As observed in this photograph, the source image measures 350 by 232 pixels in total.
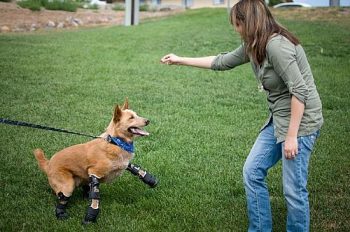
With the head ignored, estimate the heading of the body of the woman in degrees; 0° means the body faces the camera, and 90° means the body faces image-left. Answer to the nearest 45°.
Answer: approximately 90°

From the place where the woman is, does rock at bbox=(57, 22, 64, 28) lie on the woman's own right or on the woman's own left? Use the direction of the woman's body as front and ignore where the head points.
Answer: on the woman's own right

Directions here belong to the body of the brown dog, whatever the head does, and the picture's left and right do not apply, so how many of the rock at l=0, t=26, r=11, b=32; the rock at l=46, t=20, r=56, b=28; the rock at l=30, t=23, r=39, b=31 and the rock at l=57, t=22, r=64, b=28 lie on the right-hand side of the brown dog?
0

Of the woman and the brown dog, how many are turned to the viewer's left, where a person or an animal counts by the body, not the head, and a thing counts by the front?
1

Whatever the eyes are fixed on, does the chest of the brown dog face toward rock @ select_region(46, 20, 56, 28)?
no

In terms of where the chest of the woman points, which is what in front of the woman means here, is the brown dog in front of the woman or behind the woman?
in front

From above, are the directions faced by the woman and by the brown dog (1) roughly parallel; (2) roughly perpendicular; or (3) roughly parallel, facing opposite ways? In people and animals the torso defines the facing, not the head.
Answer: roughly parallel, facing opposite ways

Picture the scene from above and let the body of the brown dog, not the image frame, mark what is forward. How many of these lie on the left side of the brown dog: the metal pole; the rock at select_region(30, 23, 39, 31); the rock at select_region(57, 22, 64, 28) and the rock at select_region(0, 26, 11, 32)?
4

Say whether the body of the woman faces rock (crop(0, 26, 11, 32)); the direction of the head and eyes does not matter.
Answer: no

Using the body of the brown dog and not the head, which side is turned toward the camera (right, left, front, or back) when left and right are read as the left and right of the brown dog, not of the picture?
right

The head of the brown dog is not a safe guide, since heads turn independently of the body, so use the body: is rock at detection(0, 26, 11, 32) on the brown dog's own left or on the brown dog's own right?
on the brown dog's own left

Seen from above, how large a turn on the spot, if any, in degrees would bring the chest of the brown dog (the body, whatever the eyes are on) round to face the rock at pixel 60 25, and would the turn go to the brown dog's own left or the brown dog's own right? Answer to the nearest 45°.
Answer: approximately 90° to the brown dog's own left

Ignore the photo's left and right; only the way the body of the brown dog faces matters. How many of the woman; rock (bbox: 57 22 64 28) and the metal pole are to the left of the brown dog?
2

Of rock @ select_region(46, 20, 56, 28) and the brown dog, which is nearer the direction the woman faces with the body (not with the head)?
the brown dog

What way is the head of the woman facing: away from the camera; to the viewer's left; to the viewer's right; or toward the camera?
to the viewer's left

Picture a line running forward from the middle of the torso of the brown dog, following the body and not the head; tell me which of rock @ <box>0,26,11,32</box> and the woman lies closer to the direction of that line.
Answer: the woman
